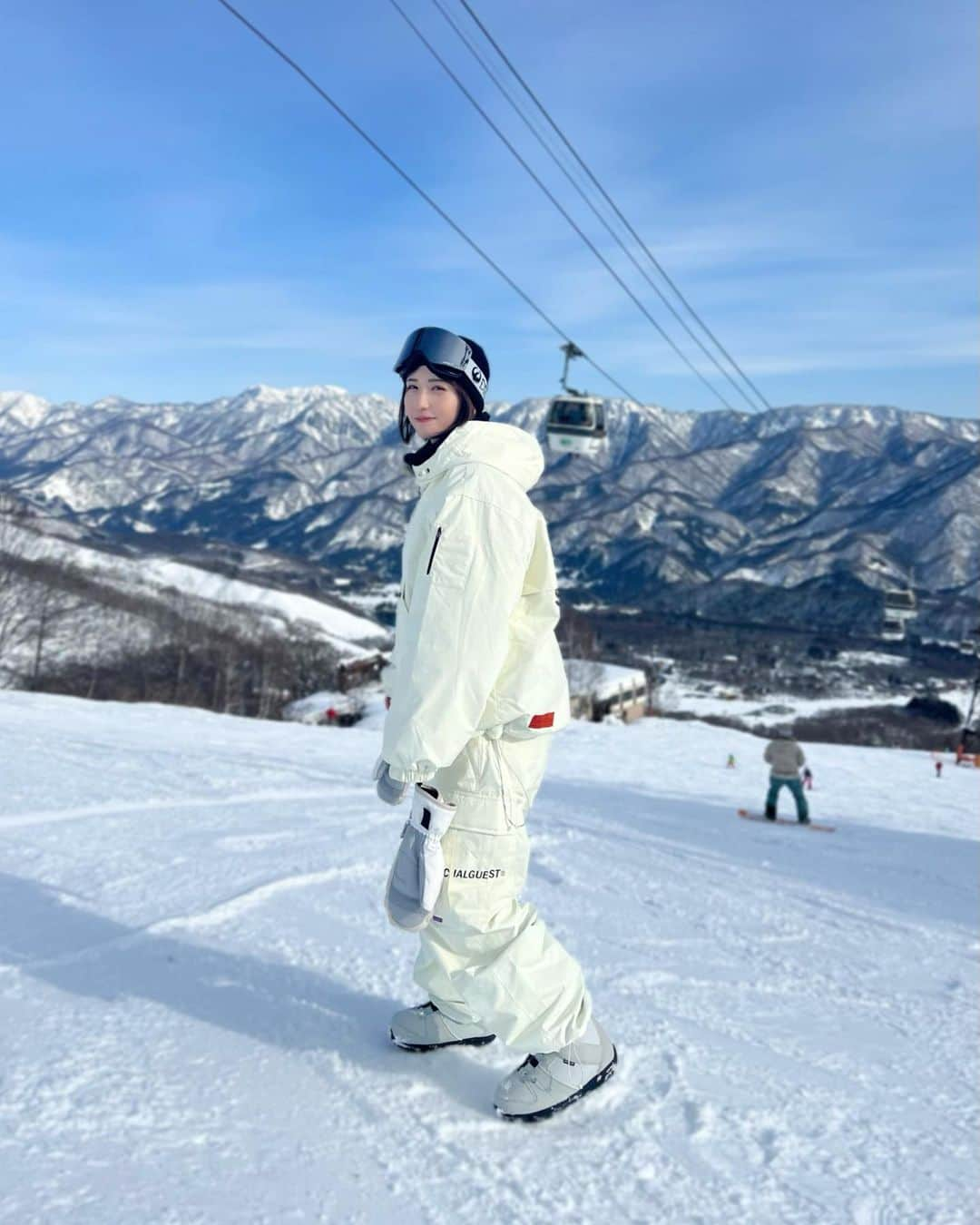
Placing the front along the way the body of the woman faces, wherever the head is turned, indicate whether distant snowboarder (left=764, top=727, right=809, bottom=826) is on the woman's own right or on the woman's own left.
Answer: on the woman's own right

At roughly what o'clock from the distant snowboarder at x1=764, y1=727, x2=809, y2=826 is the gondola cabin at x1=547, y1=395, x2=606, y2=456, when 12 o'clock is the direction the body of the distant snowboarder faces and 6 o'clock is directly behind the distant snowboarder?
The gondola cabin is roughly at 11 o'clock from the distant snowboarder.

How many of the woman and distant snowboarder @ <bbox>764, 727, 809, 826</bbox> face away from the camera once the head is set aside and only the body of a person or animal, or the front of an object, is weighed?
1

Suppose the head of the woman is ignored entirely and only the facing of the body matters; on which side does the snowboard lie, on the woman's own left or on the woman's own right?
on the woman's own right

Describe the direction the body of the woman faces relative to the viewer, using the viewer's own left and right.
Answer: facing to the left of the viewer

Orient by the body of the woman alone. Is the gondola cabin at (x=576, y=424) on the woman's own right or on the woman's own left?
on the woman's own right

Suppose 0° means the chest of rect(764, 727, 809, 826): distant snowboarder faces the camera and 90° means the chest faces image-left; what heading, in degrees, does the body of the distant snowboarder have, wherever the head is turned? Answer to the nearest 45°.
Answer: approximately 180°

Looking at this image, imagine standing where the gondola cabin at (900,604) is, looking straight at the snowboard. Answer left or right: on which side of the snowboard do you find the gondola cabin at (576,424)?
right

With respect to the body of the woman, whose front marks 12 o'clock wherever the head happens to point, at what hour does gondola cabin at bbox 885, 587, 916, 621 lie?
The gondola cabin is roughly at 4 o'clock from the woman.

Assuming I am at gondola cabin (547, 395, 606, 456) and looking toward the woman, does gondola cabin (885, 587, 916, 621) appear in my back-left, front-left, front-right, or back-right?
back-left

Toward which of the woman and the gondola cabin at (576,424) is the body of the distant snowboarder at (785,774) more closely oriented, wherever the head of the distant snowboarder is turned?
the gondola cabin

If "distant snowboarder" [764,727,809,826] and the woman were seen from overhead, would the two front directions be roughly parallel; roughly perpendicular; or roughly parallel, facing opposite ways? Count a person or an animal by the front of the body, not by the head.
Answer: roughly perpendicular

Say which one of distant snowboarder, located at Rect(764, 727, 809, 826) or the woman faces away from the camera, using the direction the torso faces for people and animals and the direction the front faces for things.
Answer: the distant snowboarder

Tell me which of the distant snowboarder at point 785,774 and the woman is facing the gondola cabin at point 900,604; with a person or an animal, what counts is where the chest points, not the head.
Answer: the distant snowboarder

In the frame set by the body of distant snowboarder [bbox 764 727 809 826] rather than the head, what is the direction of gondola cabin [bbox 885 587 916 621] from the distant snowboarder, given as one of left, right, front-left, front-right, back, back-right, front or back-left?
front

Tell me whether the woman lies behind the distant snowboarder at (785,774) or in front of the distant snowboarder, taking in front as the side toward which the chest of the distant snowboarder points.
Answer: behind
